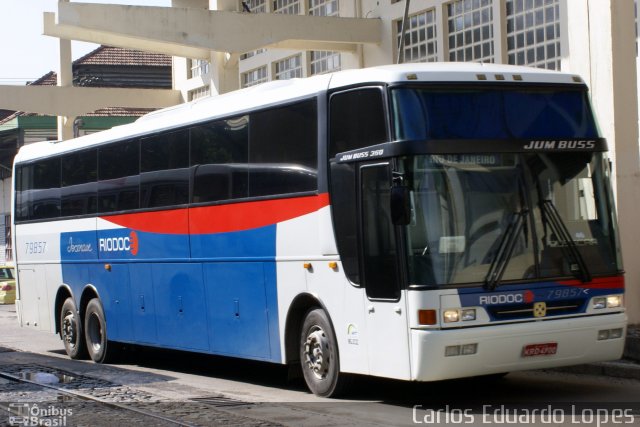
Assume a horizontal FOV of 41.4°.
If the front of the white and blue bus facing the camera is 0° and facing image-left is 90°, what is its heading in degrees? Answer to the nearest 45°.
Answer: approximately 315°
